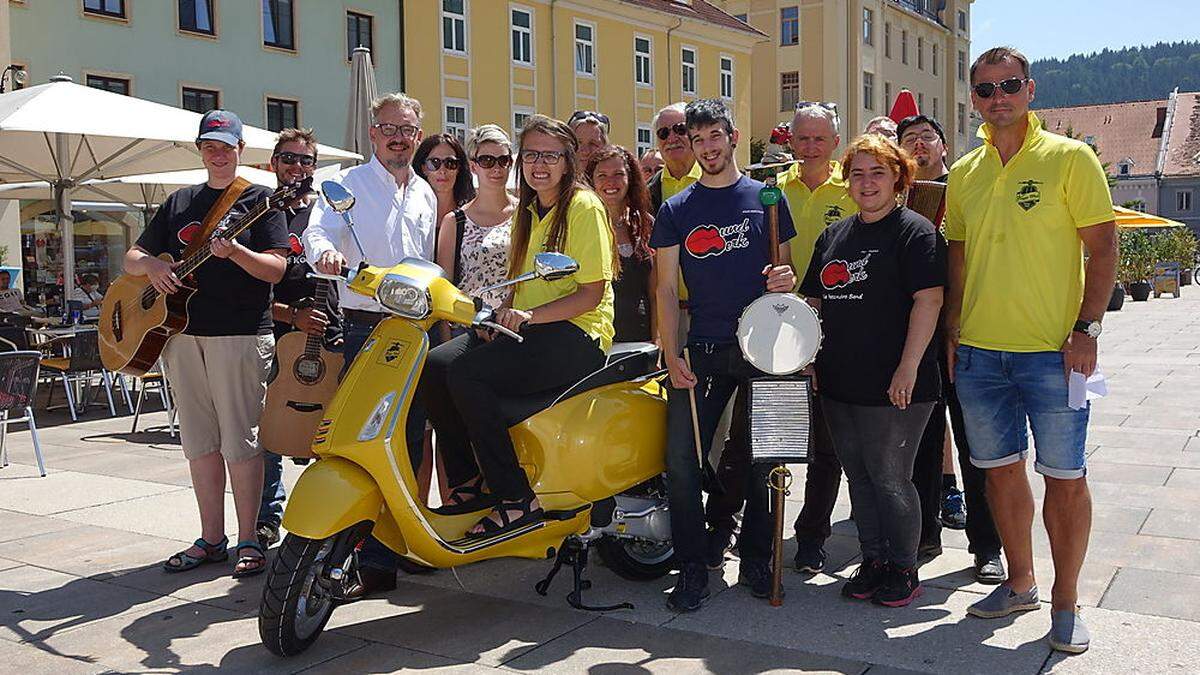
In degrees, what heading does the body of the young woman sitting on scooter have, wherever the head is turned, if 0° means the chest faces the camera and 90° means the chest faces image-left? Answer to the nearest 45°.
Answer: approximately 45°

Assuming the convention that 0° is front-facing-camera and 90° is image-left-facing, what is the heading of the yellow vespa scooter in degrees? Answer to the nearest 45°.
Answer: approximately 45°

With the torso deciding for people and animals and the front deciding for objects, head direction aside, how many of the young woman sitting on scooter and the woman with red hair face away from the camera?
0

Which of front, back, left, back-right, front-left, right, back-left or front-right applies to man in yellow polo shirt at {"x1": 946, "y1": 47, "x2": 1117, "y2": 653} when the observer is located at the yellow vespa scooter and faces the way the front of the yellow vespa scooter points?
back-left

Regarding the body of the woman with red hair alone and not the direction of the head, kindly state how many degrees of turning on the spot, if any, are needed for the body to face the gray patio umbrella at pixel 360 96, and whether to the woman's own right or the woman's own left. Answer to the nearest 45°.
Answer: approximately 90° to the woman's own right

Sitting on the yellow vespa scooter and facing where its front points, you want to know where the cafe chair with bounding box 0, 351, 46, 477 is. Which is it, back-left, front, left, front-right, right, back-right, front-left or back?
right

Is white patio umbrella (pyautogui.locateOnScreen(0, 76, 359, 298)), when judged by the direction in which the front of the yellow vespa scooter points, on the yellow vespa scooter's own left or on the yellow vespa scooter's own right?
on the yellow vespa scooter's own right

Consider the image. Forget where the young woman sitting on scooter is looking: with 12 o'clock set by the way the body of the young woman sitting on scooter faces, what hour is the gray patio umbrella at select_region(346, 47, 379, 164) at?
The gray patio umbrella is roughly at 4 o'clock from the young woman sitting on scooter.

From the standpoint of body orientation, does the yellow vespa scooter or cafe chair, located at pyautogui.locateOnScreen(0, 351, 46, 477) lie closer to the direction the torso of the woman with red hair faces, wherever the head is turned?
the yellow vespa scooter

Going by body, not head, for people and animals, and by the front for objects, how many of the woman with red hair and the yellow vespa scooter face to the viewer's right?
0

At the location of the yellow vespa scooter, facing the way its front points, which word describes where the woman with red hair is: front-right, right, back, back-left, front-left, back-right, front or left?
back-left
